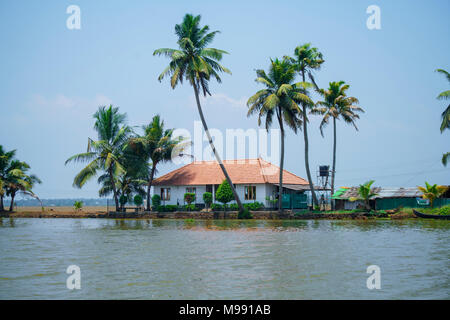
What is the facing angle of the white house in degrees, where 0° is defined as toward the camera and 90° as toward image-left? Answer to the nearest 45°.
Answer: approximately 0°

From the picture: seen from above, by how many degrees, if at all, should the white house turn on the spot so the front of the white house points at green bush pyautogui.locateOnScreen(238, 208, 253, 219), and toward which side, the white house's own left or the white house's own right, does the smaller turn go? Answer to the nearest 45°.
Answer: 0° — it already faces it

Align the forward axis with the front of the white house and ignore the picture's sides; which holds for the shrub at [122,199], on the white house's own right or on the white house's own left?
on the white house's own right

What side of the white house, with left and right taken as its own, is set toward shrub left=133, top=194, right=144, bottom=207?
right

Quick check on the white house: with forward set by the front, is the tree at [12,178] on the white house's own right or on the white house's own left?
on the white house's own right

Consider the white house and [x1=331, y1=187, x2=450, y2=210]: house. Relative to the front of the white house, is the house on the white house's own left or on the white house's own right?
on the white house's own left

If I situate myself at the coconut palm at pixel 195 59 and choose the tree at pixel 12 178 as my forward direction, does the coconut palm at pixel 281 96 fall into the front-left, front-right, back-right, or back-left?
back-right

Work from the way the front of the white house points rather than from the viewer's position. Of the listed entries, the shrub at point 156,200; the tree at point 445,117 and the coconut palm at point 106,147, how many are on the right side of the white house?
2

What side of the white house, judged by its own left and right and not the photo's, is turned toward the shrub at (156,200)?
right

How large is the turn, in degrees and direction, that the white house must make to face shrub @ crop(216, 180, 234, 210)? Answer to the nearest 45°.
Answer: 0° — it already faces it
